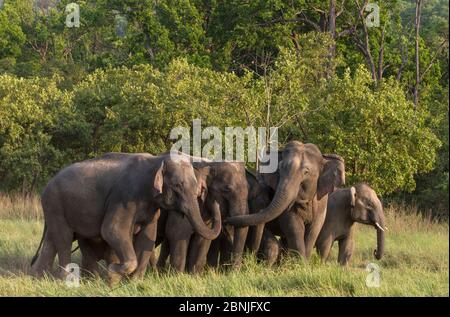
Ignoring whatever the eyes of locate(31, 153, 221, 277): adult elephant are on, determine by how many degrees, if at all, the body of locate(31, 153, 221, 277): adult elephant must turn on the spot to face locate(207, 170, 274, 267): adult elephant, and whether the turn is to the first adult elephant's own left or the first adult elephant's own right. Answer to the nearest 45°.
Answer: approximately 45° to the first adult elephant's own left

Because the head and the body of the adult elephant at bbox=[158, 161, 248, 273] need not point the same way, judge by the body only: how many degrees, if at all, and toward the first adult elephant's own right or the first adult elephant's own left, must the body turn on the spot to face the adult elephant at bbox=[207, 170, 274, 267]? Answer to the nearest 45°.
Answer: approximately 90° to the first adult elephant's own left

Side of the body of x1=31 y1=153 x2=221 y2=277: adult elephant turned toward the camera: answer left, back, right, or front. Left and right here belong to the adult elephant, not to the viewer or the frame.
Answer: right

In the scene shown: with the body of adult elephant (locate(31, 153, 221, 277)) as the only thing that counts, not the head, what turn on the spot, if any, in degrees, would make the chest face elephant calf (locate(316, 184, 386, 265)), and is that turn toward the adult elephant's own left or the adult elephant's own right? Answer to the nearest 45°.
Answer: approximately 45° to the adult elephant's own left

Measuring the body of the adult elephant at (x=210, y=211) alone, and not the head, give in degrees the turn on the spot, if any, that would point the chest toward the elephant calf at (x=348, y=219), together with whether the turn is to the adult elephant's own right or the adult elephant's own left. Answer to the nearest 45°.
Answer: approximately 90° to the adult elephant's own left

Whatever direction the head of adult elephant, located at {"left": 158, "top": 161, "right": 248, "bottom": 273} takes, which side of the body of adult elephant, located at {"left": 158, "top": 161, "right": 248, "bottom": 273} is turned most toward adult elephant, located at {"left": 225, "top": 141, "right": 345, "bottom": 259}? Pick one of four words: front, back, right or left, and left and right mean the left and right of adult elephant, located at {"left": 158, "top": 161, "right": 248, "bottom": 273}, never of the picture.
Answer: left

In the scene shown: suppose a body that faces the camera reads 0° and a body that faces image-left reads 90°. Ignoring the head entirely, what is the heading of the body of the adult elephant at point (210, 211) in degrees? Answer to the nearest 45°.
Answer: approximately 315°
